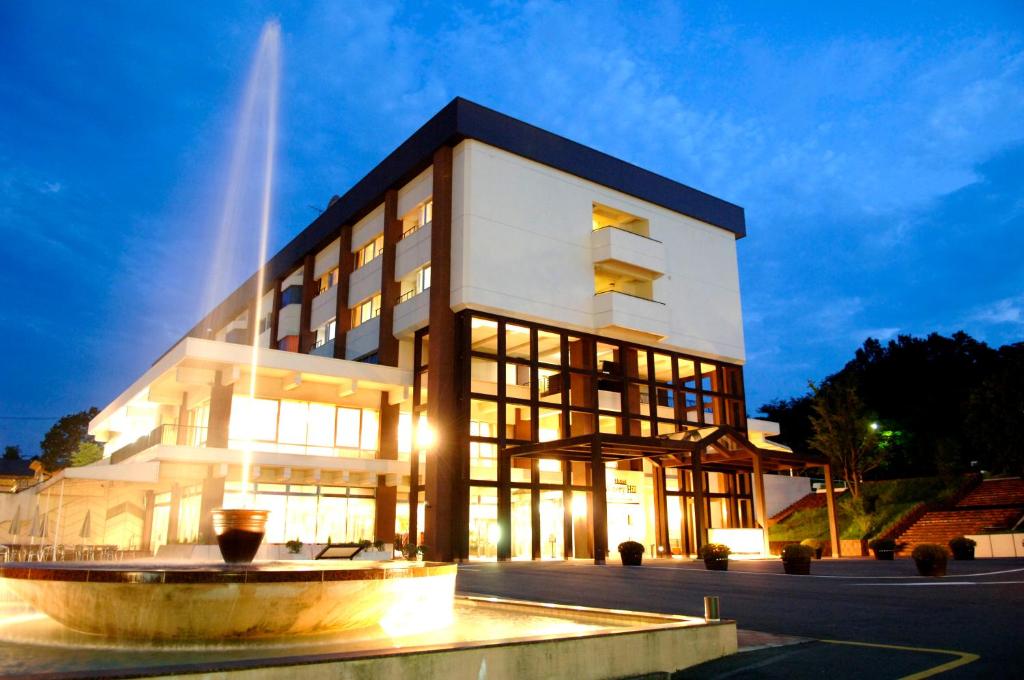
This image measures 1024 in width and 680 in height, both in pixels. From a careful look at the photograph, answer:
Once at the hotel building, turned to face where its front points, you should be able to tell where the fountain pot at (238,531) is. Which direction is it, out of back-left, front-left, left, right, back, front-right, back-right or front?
front-right

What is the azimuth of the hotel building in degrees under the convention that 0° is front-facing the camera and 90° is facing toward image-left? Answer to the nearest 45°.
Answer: approximately 315°

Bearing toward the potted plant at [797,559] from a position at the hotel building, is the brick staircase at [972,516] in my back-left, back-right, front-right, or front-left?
front-left

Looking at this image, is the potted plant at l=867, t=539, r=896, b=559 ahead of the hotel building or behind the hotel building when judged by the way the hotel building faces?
ahead

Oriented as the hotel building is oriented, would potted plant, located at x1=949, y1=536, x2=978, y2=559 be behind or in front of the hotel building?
in front

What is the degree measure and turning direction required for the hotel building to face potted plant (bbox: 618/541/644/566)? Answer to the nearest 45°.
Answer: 0° — it already faces it

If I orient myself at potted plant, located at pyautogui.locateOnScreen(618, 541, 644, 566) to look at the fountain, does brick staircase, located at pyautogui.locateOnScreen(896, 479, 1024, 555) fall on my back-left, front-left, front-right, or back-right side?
back-left

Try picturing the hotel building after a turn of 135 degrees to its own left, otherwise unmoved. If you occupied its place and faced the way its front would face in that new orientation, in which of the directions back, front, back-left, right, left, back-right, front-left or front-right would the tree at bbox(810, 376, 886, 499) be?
right
